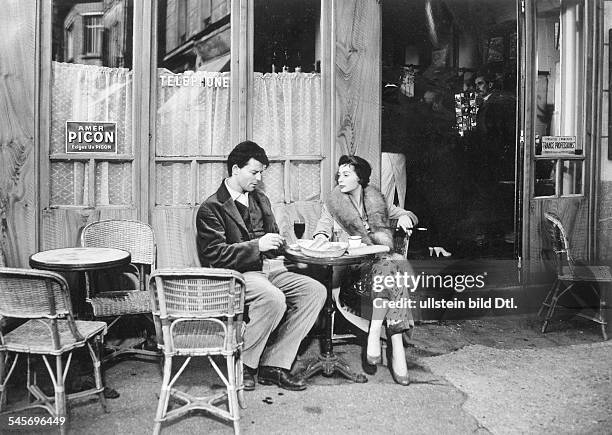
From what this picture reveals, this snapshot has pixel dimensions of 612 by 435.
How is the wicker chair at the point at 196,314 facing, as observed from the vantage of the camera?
facing away from the viewer

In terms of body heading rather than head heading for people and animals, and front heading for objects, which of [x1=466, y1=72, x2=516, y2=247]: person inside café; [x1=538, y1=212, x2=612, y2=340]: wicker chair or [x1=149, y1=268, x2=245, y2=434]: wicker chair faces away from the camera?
[x1=149, y1=268, x2=245, y2=434]: wicker chair

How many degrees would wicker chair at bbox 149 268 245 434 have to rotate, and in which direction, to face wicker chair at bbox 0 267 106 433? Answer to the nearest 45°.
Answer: approximately 90° to its left

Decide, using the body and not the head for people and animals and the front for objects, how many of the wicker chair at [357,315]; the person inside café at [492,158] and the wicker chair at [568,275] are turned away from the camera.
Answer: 0

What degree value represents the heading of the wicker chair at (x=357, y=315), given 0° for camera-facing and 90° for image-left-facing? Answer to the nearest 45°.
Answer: approximately 45°

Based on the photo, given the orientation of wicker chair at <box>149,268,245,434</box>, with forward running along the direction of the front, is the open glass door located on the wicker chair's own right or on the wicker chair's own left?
on the wicker chair's own right

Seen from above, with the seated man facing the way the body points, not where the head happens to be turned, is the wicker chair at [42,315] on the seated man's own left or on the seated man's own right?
on the seated man's own right

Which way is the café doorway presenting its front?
toward the camera

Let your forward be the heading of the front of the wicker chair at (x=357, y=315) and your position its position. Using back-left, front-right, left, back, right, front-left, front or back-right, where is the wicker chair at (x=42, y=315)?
front

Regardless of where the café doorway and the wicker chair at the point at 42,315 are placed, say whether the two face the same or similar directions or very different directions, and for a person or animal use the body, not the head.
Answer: very different directions

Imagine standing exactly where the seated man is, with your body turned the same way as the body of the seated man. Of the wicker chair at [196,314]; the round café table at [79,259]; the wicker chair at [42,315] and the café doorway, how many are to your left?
1

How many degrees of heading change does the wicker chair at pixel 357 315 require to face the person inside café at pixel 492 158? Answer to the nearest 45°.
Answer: approximately 180°

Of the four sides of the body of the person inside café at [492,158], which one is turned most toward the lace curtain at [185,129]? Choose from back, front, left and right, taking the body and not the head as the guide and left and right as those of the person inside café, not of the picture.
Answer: front

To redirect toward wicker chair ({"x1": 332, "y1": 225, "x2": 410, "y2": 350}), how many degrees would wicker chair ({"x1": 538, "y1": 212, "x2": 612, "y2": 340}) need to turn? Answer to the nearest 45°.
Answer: approximately 135° to its right
